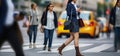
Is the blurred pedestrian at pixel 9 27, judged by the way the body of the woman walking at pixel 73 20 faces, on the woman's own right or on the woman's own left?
on the woman's own right

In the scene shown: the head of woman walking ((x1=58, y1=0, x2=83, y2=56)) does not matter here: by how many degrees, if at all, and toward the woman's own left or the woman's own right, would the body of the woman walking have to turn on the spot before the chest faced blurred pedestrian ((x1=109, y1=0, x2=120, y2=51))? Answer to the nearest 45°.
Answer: approximately 45° to the woman's own left
